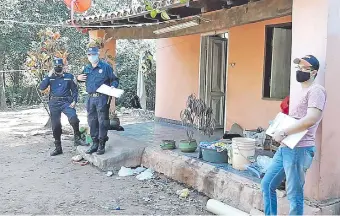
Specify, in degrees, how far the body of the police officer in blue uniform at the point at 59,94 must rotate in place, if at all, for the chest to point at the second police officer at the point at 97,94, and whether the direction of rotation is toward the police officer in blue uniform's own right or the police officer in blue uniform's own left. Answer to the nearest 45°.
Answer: approximately 45° to the police officer in blue uniform's own left

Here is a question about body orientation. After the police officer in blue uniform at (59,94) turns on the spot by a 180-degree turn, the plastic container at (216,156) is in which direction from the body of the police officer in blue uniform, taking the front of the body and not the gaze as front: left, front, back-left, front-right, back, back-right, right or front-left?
back-right

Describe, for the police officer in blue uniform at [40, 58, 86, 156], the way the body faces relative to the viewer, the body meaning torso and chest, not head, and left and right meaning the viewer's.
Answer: facing the viewer

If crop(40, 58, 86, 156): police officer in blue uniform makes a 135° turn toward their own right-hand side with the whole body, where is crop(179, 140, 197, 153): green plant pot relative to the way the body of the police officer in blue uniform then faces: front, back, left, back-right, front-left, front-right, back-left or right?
back

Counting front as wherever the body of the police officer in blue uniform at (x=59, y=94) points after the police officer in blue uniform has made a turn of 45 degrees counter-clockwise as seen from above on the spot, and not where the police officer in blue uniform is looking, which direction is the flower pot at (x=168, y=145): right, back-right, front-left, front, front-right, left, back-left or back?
front

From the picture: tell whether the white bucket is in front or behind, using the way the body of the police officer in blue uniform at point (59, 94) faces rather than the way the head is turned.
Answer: in front

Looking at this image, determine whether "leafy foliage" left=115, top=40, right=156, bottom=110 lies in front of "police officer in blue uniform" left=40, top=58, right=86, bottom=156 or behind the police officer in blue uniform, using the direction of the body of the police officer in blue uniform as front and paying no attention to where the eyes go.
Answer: behind
